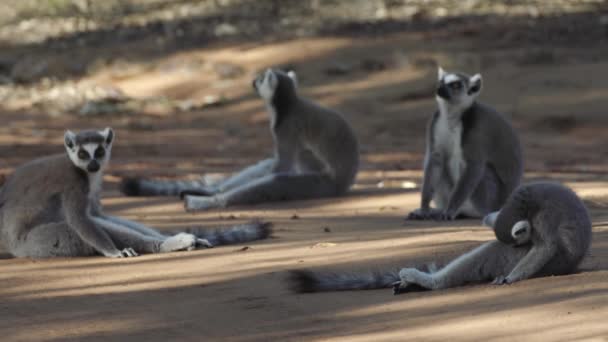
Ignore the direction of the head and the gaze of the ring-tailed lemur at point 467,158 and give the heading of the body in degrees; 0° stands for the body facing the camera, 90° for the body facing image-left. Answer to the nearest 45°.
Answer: approximately 45°

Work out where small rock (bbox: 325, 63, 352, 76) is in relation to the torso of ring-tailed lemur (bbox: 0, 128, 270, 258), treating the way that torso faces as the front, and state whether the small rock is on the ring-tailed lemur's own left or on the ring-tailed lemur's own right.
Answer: on the ring-tailed lemur's own left

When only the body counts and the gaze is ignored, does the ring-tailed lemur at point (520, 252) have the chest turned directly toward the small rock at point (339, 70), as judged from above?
no

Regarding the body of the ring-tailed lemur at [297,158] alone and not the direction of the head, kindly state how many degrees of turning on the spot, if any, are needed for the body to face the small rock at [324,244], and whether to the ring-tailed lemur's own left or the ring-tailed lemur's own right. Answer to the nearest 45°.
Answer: approximately 90° to the ring-tailed lemur's own left

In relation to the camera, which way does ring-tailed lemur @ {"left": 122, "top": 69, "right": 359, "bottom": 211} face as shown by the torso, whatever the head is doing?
to the viewer's left

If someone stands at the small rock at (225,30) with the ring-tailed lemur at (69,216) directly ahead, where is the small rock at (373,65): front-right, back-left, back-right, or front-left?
front-left

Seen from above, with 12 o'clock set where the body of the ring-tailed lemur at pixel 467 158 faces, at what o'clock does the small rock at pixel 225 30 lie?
The small rock is roughly at 4 o'clock from the ring-tailed lemur.
